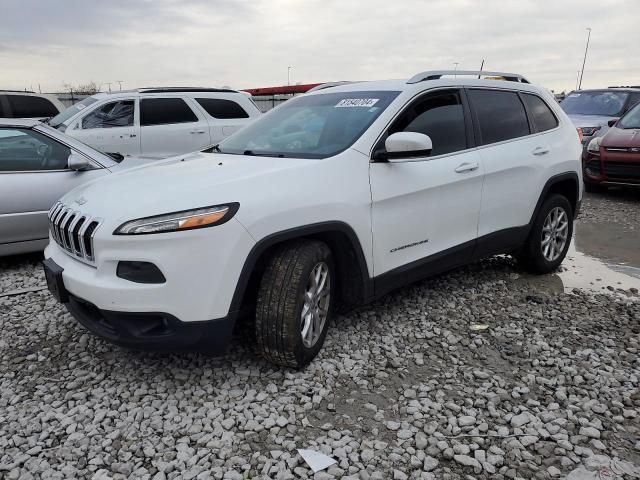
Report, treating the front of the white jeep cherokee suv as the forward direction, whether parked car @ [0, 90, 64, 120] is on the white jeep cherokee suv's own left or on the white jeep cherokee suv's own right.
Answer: on the white jeep cherokee suv's own right

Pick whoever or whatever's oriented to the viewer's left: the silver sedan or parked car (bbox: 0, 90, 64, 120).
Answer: the parked car

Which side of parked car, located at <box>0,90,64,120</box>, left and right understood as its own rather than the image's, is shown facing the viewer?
left

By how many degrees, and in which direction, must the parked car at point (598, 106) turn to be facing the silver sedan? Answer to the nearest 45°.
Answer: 0° — it already faces it

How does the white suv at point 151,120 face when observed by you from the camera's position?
facing to the left of the viewer

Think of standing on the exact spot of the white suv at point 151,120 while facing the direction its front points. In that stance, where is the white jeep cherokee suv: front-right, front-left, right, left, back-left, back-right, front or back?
left

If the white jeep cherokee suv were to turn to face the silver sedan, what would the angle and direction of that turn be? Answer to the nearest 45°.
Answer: approximately 90° to its right

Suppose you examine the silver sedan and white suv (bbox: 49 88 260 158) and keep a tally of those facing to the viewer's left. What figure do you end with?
1

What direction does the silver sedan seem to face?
to the viewer's right

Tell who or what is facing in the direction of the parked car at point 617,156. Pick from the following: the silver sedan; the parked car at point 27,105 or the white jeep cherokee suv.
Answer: the silver sedan

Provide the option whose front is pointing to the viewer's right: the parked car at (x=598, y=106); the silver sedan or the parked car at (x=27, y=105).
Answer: the silver sedan

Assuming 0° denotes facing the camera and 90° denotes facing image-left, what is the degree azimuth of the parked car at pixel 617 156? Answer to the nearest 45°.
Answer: approximately 45°

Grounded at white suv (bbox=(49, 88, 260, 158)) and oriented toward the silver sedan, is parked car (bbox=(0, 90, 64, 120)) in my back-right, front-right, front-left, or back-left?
back-right

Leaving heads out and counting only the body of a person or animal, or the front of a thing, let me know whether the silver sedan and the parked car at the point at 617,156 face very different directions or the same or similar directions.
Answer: very different directions

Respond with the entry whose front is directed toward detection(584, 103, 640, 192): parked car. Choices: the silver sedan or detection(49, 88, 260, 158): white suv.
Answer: the silver sedan
